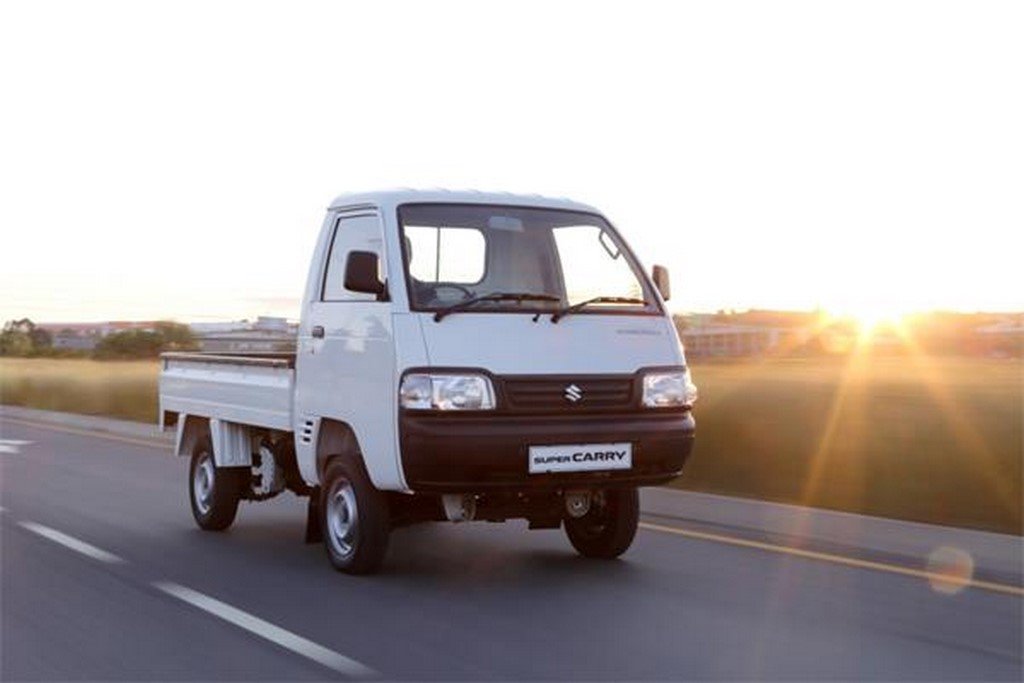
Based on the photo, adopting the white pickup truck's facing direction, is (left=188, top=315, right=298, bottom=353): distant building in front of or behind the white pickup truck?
behind

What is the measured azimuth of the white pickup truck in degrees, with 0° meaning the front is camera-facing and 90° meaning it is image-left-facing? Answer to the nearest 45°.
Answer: approximately 315°

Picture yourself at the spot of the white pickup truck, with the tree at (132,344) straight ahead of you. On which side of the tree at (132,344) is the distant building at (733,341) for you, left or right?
right

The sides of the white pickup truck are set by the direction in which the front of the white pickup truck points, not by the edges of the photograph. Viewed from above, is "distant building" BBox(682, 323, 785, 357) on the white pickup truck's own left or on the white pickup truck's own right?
on the white pickup truck's own left

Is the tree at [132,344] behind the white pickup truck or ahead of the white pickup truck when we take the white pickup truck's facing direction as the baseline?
behind

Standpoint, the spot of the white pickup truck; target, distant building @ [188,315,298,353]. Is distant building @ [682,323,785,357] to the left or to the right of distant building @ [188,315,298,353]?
right
